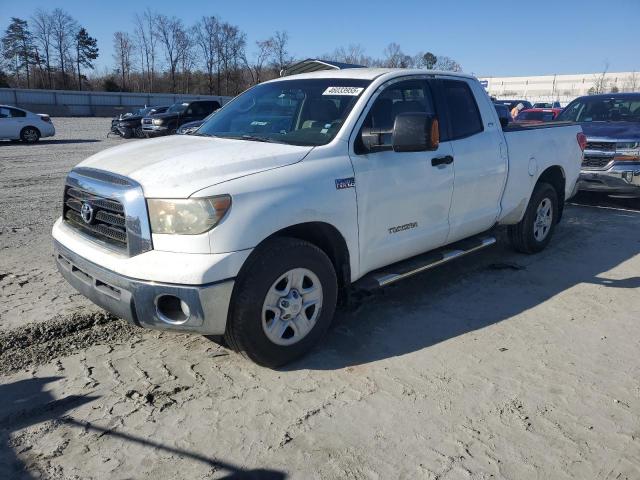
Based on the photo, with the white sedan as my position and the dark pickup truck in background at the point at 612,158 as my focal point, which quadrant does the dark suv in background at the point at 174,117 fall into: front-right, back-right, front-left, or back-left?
front-left

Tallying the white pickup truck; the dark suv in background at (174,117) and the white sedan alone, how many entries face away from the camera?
0

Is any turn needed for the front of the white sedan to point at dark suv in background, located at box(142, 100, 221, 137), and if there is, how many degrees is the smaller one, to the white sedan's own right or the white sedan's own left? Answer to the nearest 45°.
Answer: approximately 180°

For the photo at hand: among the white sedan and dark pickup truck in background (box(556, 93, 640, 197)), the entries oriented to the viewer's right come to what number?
0

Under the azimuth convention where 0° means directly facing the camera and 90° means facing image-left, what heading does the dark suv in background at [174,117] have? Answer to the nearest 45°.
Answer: approximately 45°

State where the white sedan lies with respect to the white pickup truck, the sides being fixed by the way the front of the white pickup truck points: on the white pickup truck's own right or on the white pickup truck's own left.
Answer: on the white pickup truck's own right

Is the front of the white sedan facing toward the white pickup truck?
no

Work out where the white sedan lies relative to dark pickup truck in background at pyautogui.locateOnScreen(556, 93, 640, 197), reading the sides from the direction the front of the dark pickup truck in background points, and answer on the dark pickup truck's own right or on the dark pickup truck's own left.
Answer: on the dark pickup truck's own right

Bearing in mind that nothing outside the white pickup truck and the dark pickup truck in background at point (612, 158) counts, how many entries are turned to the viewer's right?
0

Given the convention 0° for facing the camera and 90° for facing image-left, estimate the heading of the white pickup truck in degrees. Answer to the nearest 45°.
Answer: approximately 45°

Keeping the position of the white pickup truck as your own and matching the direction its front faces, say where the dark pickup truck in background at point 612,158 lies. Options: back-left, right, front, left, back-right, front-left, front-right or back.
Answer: back

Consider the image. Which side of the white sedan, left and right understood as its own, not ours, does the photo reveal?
left

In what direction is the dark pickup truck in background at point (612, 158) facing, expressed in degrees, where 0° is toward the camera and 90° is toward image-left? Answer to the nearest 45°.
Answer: approximately 45°
